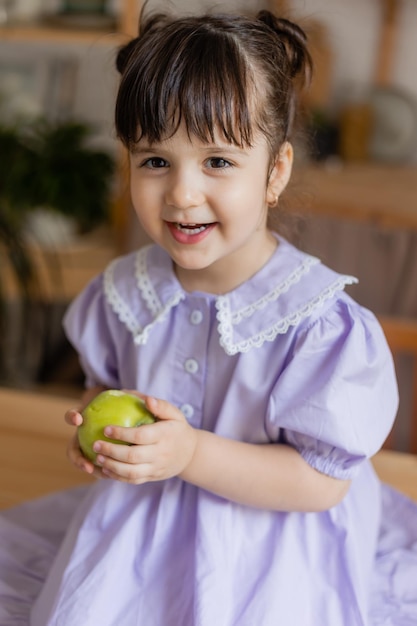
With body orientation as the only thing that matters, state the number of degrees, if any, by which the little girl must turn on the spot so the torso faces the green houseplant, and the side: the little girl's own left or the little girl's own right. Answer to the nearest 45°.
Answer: approximately 135° to the little girl's own right

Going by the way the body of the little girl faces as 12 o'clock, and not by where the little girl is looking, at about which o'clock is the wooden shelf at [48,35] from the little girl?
The wooden shelf is roughly at 4 o'clock from the little girl.

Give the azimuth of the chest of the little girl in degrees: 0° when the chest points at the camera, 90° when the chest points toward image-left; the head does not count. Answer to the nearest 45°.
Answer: approximately 45°
